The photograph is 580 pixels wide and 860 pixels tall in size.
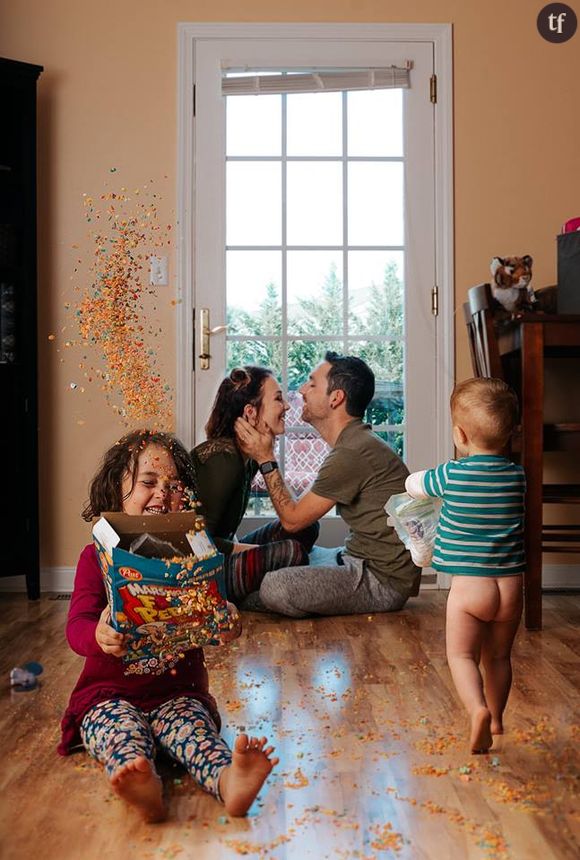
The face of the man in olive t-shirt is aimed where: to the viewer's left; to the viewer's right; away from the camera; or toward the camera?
to the viewer's left

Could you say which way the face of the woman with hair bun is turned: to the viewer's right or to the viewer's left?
to the viewer's right

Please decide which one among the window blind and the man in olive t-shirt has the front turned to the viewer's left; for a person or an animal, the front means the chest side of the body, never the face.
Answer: the man in olive t-shirt

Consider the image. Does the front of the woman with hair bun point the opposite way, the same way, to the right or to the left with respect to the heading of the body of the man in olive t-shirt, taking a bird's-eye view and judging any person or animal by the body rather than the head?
the opposite way

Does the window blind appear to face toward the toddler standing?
yes

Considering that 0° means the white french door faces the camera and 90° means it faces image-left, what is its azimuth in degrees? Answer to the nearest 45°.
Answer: approximately 0°

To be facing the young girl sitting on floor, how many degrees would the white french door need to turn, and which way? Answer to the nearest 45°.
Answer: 0° — it already faces them

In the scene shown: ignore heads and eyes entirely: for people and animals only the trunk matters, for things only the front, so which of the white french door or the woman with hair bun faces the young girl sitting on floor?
the white french door

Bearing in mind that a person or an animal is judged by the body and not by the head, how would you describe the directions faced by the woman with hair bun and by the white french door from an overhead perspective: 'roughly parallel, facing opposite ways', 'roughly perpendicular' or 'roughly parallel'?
roughly perpendicular
